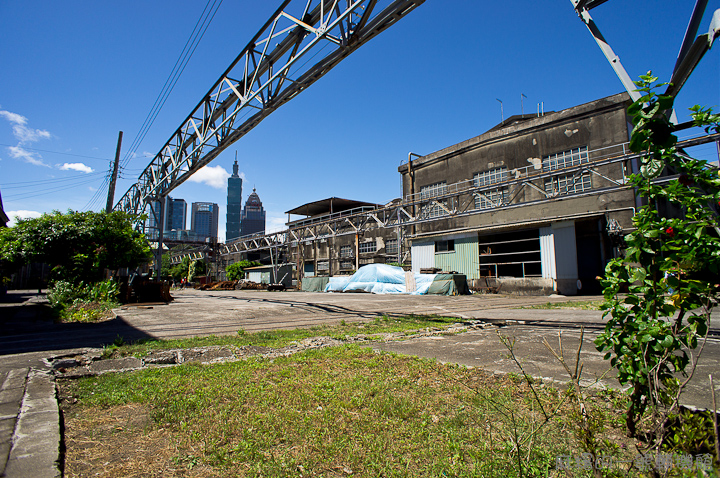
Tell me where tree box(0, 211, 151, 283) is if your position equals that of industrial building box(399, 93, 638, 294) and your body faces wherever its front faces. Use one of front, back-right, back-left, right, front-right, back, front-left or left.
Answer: front

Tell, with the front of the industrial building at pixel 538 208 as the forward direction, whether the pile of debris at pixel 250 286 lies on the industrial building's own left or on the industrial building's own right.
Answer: on the industrial building's own right

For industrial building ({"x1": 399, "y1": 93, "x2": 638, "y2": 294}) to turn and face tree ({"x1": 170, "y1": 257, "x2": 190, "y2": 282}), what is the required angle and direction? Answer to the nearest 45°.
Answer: approximately 45° to its right

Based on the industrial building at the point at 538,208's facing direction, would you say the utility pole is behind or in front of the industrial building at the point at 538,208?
in front

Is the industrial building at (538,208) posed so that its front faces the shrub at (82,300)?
yes

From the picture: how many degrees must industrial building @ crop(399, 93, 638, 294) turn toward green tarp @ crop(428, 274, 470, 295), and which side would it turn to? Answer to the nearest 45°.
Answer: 0° — it already faces it

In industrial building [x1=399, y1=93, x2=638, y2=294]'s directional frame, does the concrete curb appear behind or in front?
in front

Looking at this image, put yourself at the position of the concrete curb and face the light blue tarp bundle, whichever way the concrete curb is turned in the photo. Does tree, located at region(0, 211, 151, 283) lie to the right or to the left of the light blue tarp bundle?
left

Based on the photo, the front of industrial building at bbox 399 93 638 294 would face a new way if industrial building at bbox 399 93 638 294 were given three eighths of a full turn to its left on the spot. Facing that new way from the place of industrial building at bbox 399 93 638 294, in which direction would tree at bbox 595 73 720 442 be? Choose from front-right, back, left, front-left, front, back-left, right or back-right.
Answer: right
